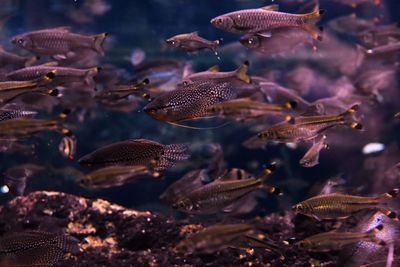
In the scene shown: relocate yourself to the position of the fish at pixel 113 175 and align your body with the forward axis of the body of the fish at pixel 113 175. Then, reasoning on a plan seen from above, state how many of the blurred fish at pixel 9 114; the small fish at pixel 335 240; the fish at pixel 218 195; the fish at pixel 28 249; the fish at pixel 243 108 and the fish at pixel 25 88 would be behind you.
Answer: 3

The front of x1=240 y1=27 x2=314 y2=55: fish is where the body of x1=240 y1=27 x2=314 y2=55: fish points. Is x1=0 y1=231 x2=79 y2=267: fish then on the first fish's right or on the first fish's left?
on the first fish's left

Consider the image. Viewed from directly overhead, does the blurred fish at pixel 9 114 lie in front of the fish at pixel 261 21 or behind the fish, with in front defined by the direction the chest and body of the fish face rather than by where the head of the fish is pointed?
in front

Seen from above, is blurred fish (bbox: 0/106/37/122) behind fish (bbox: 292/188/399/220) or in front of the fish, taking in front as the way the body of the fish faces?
in front

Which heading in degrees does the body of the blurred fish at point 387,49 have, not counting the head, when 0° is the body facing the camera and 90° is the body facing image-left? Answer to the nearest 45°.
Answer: approximately 90°
